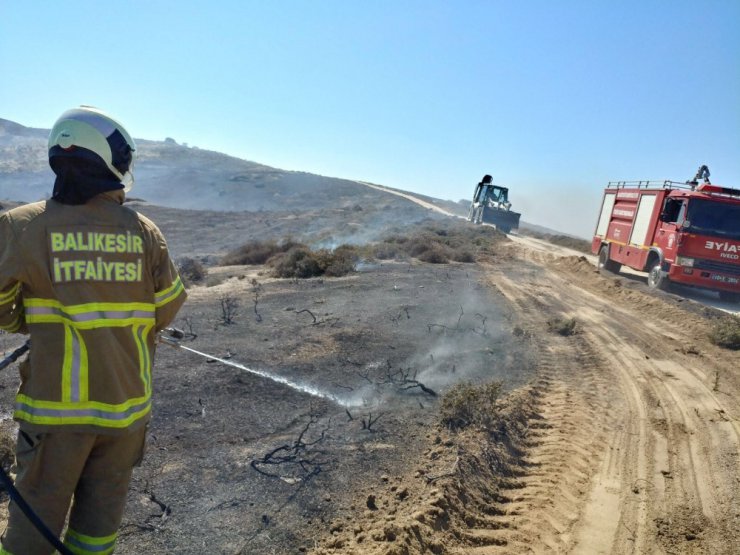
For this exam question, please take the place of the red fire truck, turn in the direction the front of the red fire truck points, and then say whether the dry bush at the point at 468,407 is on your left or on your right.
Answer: on your right

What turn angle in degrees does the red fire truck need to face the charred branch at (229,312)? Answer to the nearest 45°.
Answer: approximately 90° to its right

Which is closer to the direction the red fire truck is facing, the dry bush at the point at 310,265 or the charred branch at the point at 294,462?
the charred branch

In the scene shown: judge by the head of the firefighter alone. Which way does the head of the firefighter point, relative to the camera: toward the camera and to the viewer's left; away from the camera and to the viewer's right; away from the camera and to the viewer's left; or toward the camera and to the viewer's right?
away from the camera and to the viewer's right

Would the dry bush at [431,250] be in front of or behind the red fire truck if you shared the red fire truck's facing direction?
behind

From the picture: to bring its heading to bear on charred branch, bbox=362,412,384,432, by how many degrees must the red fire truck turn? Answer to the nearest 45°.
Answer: approximately 45° to its right

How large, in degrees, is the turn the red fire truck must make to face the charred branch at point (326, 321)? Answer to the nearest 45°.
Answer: approximately 90° to its right

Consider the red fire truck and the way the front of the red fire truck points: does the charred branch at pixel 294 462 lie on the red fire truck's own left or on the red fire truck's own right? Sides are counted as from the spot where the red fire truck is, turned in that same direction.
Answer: on the red fire truck's own right

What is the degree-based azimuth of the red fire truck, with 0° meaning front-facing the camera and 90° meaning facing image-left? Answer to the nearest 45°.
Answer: approximately 315°

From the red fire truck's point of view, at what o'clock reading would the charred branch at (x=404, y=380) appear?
The charred branch is roughly at 2 o'clock from the red fire truck.
